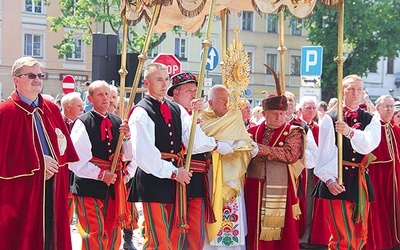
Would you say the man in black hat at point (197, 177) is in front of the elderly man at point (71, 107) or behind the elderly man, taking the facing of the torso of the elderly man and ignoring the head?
in front

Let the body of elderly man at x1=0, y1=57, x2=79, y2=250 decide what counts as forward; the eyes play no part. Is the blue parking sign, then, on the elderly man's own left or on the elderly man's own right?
on the elderly man's own left

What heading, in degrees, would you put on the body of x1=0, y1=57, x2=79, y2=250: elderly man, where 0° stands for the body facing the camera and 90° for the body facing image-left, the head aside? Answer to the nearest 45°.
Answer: approximately 315°

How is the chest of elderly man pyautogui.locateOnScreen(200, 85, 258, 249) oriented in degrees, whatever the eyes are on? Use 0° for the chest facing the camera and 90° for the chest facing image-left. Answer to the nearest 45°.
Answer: approximately 315°

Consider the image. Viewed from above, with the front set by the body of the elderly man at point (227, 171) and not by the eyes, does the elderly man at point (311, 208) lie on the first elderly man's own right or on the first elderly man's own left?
on the first elderly man's own left

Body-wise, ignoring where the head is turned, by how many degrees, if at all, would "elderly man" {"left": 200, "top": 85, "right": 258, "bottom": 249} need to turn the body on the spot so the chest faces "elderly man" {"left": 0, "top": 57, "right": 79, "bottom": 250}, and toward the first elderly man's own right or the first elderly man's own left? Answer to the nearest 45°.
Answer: approximately 90° to the first elderly man's own right

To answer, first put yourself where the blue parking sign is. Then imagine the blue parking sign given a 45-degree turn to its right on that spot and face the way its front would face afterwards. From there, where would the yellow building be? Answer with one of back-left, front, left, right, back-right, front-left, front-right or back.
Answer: right

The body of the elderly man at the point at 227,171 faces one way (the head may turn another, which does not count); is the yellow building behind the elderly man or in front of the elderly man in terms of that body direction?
behind

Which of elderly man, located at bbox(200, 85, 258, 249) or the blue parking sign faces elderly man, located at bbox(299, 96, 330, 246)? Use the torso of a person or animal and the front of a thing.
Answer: the blue parking sign

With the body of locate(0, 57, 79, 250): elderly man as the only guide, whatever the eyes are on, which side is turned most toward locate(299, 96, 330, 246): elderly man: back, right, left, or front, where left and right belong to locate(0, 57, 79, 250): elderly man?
left
